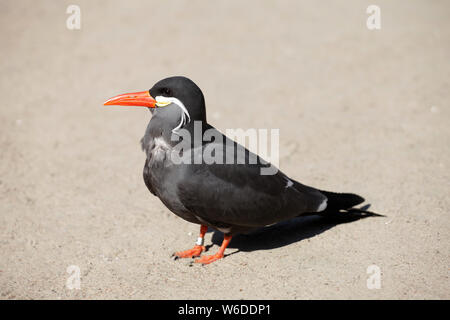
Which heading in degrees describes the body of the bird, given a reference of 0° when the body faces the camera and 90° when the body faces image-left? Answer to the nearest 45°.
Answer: approximately 90°
